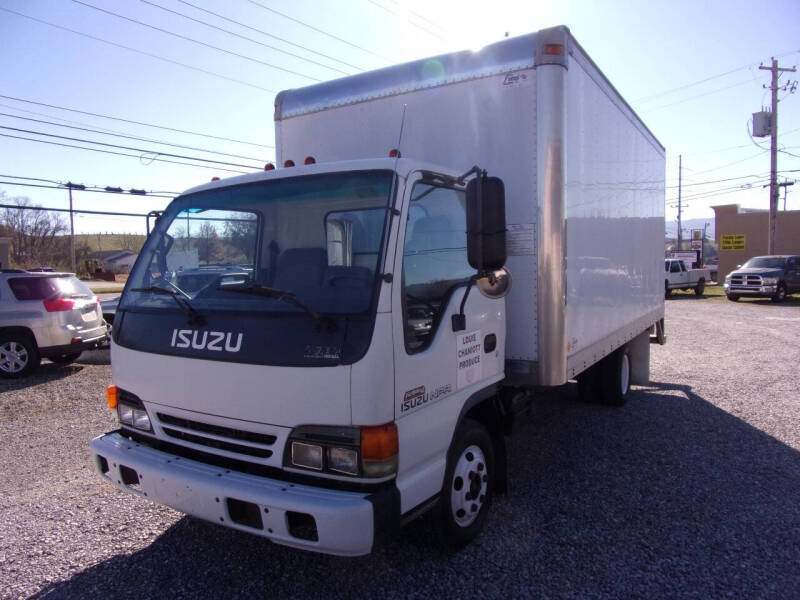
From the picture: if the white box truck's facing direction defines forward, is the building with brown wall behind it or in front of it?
behind

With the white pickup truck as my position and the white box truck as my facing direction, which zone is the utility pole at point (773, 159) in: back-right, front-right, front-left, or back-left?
back-left

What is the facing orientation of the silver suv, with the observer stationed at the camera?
facing away from the viewer and to the left of the viewer

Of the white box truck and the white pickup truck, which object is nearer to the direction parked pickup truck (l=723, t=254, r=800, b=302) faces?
the white box truck

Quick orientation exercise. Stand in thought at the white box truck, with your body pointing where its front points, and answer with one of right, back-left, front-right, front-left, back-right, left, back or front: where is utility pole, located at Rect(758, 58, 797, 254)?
back

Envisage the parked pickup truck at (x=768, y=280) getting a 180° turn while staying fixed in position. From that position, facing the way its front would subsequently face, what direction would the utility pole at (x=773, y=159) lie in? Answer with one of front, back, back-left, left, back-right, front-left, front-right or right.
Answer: front-left

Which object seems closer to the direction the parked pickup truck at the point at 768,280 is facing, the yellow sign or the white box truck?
the white box truck

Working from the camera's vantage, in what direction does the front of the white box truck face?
facing the viewer and to the left of the viewer

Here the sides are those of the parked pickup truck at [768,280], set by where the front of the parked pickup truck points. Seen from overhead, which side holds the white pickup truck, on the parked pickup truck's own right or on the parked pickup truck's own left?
on the parked pickup truck's own right

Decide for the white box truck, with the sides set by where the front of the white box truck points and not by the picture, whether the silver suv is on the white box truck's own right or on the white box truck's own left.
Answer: on the white box truck's own right

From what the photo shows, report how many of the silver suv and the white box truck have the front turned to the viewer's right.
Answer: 0

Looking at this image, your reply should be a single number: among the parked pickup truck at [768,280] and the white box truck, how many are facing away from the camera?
0
